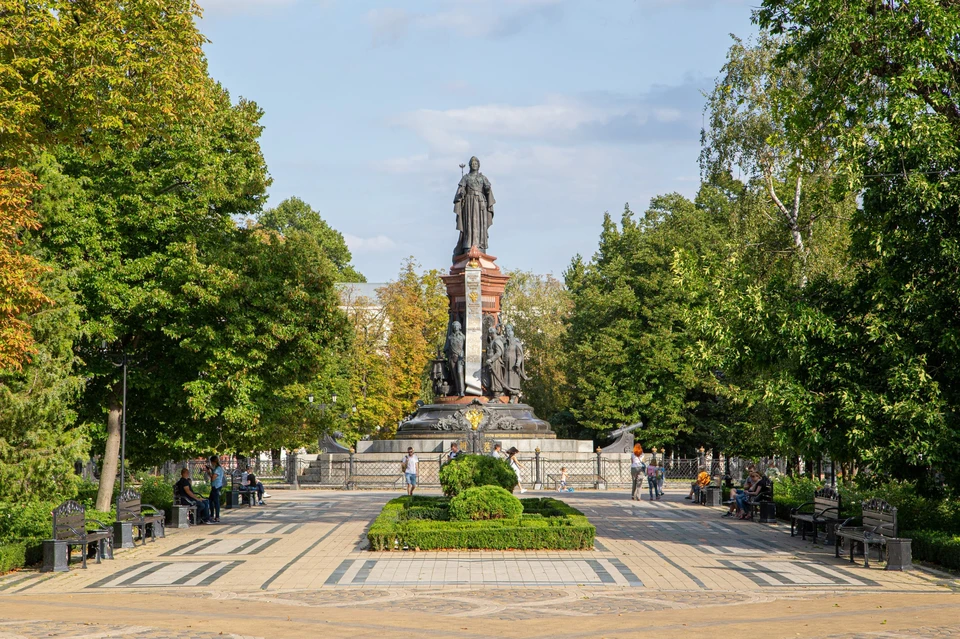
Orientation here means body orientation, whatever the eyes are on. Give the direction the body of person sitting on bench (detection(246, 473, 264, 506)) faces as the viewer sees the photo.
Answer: to the viewer's right

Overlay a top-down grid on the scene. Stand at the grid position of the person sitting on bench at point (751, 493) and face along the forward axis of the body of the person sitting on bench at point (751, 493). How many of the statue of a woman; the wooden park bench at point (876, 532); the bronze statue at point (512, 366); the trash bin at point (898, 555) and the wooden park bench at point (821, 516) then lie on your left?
3

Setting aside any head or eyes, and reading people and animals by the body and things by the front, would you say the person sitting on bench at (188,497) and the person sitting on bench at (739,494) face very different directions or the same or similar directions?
very different directions

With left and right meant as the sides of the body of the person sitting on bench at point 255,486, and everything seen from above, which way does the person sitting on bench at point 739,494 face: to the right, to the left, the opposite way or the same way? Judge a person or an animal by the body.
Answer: the opposite way

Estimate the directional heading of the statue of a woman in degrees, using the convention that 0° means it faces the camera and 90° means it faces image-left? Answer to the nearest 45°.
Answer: approximately 0°

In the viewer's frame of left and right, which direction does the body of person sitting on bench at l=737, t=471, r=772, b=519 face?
facing to the left of the viewer

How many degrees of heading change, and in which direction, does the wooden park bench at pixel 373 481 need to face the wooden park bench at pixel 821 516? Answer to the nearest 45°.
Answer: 0° — it already faces it

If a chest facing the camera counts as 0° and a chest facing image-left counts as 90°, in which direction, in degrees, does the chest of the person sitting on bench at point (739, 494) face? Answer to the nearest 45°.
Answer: approximately 90°

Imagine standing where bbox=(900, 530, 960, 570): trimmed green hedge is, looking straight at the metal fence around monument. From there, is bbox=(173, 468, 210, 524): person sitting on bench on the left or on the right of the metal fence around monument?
left

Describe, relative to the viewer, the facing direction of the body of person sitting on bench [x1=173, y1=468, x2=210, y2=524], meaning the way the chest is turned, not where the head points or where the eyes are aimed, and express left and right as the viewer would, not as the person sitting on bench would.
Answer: facing to the right of the viewer
